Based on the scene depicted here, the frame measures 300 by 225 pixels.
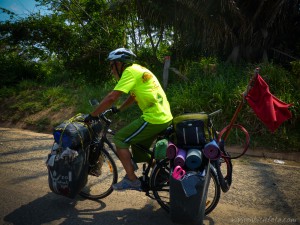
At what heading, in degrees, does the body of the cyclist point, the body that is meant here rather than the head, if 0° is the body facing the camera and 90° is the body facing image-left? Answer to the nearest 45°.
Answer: approximately 135°

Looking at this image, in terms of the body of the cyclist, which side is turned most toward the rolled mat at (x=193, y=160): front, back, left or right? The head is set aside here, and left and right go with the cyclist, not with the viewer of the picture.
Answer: back

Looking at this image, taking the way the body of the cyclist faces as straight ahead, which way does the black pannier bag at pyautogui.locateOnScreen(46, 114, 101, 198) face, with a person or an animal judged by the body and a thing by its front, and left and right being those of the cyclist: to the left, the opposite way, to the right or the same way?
to the left

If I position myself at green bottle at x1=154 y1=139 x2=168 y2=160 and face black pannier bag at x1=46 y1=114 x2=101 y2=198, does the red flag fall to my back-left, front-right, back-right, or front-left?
back-right

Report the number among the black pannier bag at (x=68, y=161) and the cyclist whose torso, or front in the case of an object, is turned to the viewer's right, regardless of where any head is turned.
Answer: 0

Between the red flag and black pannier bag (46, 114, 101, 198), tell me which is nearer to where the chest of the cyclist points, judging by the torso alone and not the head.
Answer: the black pannier bag

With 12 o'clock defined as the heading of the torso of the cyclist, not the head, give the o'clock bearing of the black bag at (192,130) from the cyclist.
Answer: The black bag is roughly at 6 o'clock from the cyclist.

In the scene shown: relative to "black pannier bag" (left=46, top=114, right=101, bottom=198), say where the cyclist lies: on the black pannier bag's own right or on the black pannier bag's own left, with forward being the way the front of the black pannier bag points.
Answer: on the black pannier bag's own left

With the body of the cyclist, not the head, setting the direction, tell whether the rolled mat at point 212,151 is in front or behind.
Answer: behind

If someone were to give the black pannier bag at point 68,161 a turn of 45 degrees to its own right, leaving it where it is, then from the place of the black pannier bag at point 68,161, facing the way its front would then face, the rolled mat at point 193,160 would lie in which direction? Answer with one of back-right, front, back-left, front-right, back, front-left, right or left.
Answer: back-left

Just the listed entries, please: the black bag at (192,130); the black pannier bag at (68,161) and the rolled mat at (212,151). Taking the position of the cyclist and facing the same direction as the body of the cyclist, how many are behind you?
2

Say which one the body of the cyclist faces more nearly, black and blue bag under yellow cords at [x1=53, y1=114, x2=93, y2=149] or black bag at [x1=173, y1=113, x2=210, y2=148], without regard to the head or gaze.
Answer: the black and blue bag under yellow cords
